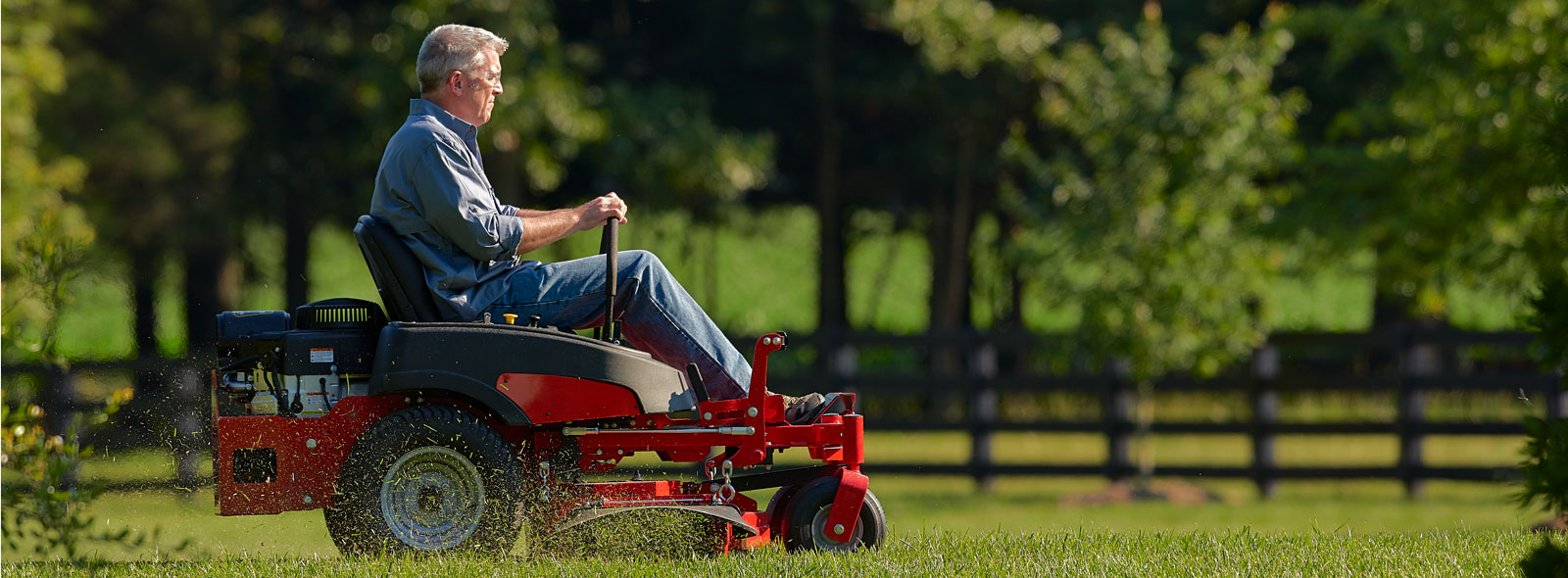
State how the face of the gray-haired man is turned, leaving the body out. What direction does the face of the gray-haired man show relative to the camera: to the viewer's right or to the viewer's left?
to the viewer's right

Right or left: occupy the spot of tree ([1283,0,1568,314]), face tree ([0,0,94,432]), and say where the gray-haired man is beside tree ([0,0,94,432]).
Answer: left

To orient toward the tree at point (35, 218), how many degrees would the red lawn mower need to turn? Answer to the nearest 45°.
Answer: approximately 135° to its left

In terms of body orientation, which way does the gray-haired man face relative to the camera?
to the viewer's right

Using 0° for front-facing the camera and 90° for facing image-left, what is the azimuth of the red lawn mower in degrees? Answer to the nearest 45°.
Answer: approximately 270°
